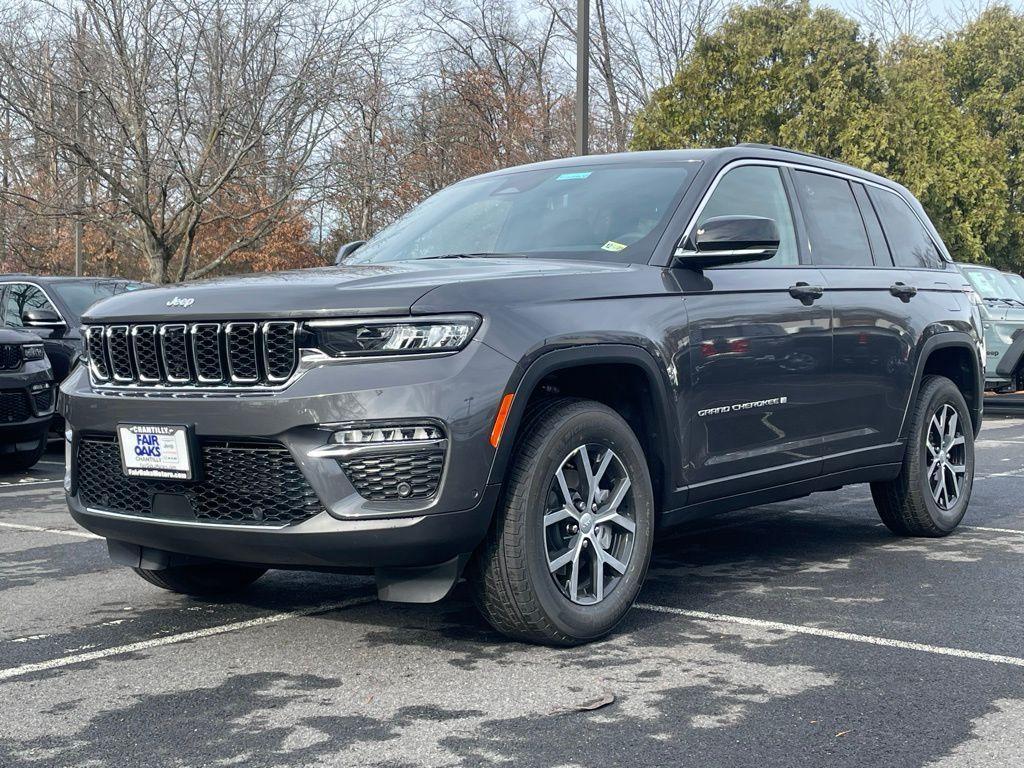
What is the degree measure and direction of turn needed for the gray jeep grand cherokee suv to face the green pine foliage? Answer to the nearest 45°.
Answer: approximately 135° to its right

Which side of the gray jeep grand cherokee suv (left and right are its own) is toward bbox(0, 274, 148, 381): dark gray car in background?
right

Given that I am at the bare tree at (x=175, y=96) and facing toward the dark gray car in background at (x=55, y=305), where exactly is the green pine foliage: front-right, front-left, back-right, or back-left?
back-left

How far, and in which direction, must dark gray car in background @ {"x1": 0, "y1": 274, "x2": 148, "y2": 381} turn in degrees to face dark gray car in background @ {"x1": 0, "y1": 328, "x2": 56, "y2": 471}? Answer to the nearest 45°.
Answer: approximately 45° to its right

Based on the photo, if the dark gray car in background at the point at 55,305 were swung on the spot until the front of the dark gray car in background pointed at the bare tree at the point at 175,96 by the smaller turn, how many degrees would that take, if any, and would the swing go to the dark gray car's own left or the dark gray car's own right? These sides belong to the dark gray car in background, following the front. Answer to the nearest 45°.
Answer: approximately 135° to the dark gray car's own left

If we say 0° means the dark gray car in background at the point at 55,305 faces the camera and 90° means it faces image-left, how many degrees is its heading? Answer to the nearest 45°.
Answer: approximately 315°

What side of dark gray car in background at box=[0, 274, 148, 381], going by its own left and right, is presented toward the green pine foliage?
left

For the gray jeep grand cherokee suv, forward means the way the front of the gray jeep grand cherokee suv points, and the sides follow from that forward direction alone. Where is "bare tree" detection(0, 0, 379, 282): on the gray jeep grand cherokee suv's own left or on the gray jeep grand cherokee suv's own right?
on the gray jeep grand cherokee suv's own right
